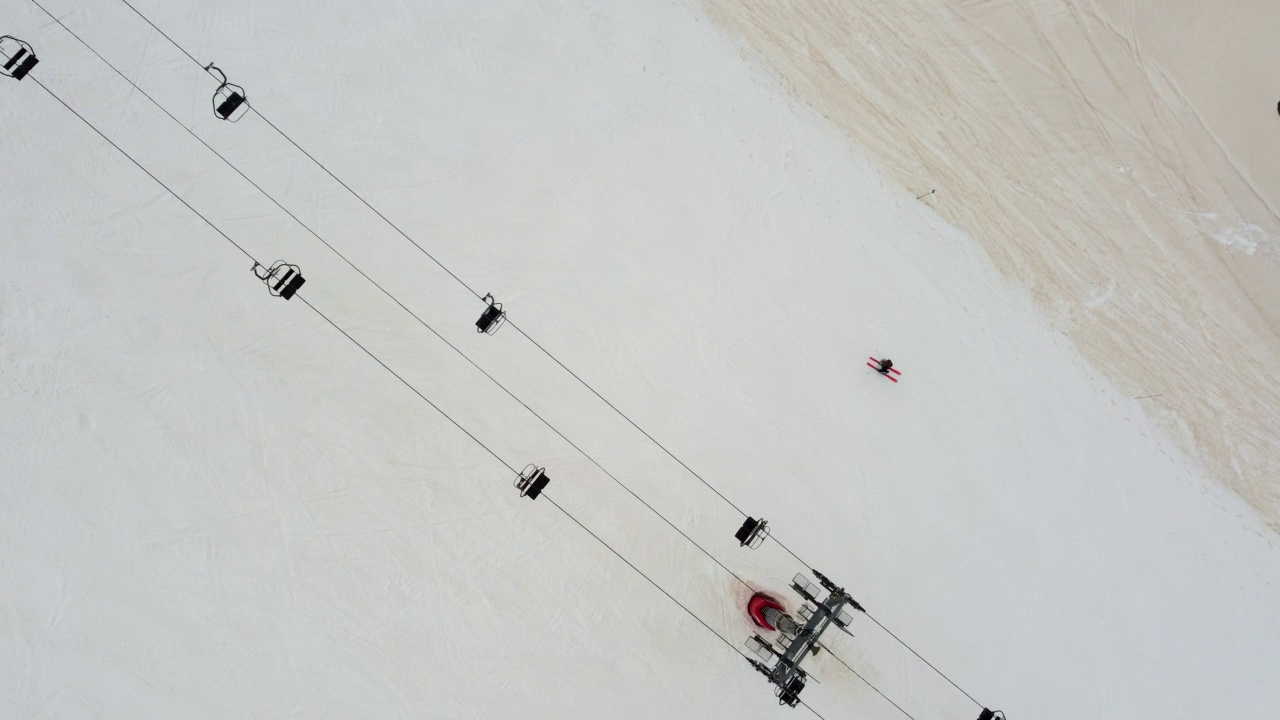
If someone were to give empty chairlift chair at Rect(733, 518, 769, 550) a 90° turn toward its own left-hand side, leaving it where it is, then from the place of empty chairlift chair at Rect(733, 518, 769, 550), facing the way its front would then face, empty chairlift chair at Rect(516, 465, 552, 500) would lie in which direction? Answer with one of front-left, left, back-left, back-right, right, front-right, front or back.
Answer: back-left

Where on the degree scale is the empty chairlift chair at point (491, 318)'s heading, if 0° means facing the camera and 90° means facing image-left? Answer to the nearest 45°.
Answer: approximately 315°

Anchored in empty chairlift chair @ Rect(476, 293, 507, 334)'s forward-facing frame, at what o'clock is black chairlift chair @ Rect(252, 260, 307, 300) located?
The black chairlift chair is roughly at 5 o'clock from the empty chairlift chair.

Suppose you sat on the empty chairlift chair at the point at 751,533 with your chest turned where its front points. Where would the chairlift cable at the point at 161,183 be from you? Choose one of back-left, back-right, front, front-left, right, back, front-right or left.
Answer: back-right

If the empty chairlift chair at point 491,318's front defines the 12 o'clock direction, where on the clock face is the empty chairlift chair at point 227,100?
the empty chairlift chair at point 227,100 is roughly at 5 o'clock from the empty chairlift chair at point 491,318.

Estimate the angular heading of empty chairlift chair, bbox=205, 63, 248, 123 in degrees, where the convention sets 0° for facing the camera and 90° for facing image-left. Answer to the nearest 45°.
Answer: approximately 315°
